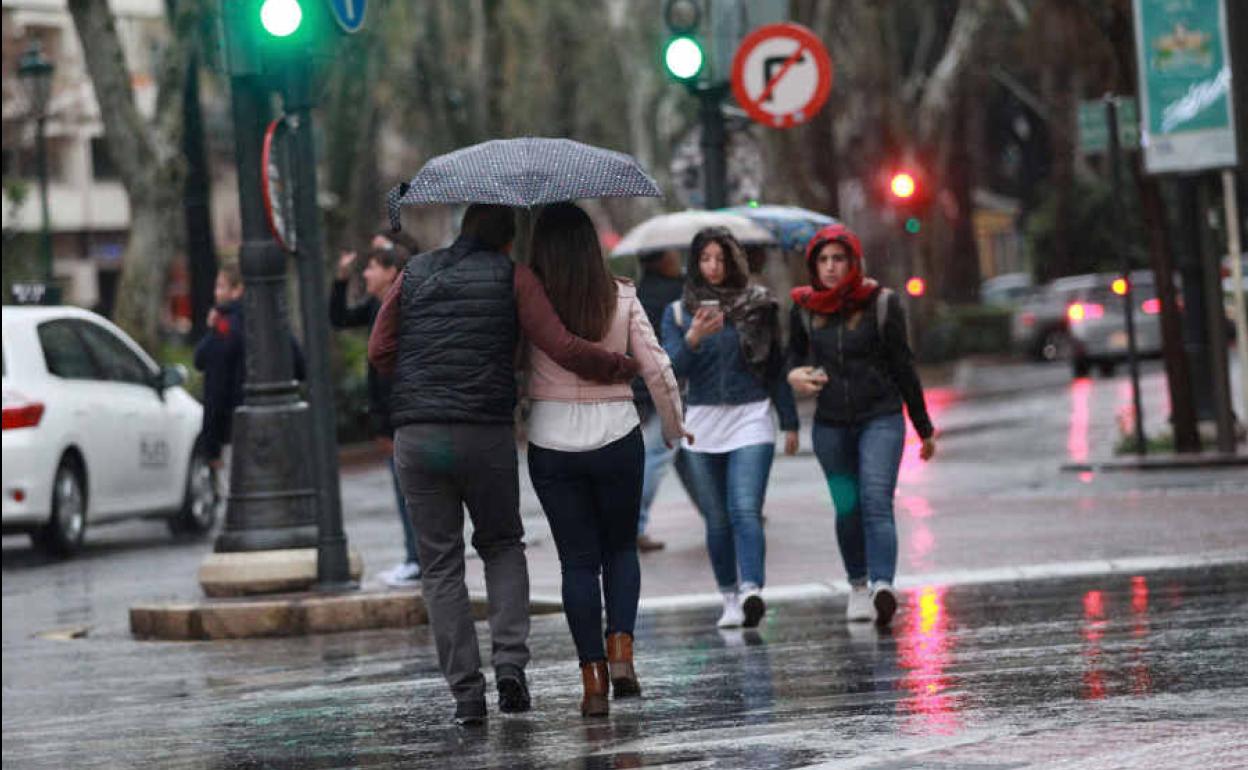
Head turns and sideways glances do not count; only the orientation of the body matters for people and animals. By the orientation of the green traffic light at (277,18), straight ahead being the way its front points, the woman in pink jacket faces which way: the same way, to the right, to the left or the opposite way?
the opposite way

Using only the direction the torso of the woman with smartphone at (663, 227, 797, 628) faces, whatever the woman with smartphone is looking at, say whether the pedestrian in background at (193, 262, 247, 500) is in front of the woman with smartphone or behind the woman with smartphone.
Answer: behind

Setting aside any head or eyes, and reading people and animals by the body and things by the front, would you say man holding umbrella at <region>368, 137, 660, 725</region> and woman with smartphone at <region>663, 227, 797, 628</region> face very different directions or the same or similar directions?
very different directions

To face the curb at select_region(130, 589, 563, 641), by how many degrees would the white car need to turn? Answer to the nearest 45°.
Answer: approximately 135° to its right

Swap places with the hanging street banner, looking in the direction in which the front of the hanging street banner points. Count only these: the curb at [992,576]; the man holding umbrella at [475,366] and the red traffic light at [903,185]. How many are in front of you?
2

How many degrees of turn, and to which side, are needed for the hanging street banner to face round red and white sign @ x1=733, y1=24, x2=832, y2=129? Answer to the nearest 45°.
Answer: approximately 45° to its right

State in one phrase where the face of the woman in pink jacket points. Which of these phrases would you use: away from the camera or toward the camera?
away from the camera

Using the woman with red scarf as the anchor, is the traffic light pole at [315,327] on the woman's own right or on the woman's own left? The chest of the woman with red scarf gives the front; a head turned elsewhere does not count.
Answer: on the woman's own right

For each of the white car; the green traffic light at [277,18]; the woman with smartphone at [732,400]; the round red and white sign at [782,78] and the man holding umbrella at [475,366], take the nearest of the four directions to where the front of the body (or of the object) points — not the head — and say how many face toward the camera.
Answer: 3

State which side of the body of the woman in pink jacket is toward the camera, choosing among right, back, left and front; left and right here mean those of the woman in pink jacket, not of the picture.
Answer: back

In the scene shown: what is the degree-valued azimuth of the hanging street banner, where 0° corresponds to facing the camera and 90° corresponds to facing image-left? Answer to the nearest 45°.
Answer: approximately 0°

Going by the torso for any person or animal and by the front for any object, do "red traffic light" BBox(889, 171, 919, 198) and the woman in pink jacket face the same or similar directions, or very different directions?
very different directions
